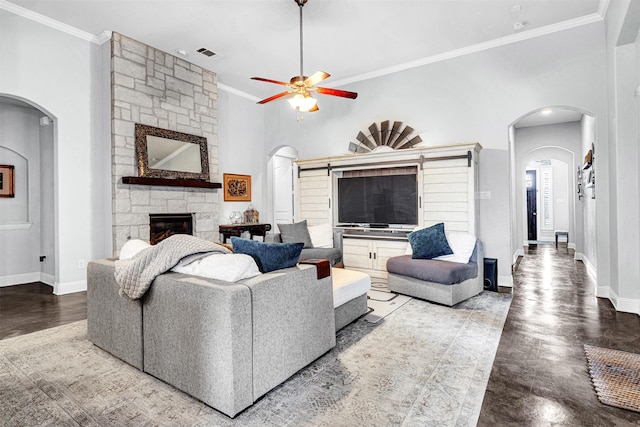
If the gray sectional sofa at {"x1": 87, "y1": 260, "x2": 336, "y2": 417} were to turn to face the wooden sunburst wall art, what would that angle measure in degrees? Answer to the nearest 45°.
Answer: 0° — it already faces it

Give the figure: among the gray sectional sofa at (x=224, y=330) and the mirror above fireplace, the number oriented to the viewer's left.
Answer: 0

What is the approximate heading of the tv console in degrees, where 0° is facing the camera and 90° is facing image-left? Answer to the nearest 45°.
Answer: approximately 45°

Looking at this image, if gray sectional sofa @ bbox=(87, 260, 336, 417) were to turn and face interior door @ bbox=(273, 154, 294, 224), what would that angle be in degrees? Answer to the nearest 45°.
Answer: approximately 45° to its left

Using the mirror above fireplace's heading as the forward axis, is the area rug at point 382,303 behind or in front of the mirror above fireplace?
in front

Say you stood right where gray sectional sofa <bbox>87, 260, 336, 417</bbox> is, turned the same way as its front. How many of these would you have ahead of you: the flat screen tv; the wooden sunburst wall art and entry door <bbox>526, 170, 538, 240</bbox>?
3

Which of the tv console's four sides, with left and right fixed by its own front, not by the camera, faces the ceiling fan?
front

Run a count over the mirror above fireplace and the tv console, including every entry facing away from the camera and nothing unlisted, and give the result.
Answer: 0

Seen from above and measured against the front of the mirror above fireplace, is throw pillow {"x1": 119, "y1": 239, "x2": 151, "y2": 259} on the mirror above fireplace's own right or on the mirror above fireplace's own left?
on the mirror above fireplace's own right

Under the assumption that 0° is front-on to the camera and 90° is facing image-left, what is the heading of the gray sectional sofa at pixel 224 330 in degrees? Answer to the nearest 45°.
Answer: approximately 225°

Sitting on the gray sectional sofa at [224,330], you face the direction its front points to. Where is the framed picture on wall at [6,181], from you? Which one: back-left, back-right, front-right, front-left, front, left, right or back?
left

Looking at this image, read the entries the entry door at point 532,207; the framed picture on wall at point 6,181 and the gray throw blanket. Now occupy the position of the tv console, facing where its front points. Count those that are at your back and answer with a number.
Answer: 1

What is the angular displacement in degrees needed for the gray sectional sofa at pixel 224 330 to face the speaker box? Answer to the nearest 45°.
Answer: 0° — it already faces it

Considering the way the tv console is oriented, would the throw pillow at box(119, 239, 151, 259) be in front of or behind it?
in front
